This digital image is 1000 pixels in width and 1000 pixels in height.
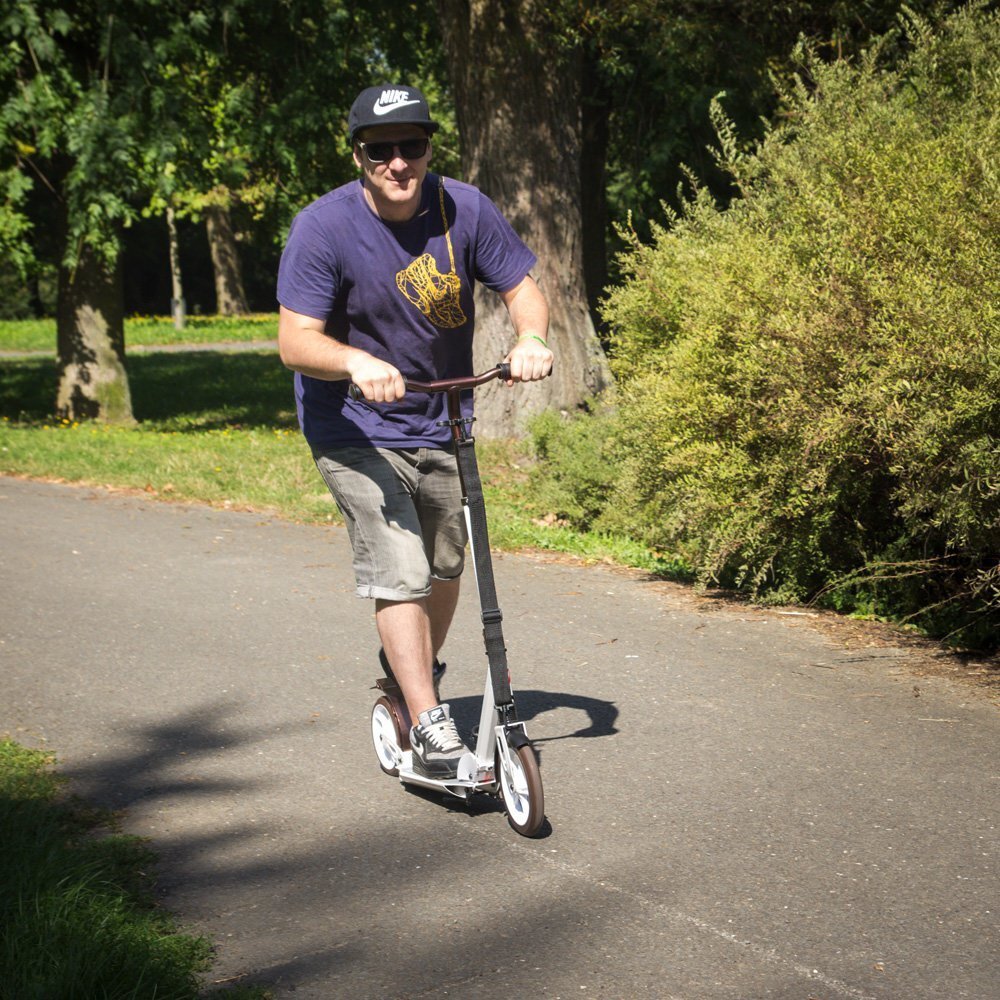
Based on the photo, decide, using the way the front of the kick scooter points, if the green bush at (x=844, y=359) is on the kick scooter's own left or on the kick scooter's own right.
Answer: on the kick scooter's own left

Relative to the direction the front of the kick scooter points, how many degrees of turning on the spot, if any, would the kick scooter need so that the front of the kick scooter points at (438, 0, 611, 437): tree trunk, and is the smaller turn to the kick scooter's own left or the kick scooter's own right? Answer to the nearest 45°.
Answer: approximately 135° to the kick scooter's own left

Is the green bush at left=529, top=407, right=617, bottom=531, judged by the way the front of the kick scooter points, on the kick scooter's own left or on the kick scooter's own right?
on the kick scooter's own left

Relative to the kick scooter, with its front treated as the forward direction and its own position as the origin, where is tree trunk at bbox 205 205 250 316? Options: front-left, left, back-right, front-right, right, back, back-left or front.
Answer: back-left

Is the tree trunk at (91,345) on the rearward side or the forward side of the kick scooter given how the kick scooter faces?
on the rearward side

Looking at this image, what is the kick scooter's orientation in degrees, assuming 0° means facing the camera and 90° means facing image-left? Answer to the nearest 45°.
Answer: approximately 315°
